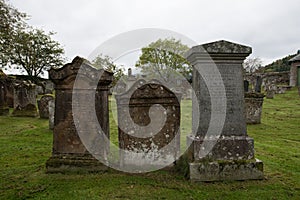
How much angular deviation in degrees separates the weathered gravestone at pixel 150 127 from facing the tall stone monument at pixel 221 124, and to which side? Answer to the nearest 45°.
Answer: approximately 45° to its left

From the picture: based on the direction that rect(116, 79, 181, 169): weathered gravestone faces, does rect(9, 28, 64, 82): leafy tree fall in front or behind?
behind

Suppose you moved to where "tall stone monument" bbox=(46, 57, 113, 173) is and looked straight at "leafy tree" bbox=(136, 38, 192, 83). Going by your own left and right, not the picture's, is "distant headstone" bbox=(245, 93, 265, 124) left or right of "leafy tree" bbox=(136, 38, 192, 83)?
right

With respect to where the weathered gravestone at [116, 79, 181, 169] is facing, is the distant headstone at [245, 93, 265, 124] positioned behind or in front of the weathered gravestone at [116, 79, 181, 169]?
behind

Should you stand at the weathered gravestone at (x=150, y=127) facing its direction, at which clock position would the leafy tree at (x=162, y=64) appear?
The leafy tree is roughly at 6 o'clock from the weathered gravestone.

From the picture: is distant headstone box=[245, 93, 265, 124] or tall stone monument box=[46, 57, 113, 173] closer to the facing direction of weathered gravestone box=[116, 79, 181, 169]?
the tall stone monument

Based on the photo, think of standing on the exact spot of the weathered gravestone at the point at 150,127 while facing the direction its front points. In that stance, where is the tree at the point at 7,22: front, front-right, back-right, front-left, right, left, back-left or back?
back-right

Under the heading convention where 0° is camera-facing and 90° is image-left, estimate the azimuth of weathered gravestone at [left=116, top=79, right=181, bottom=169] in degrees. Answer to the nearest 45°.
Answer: approximately 0°

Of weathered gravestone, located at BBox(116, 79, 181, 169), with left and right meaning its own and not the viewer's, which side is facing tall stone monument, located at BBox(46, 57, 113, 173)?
right

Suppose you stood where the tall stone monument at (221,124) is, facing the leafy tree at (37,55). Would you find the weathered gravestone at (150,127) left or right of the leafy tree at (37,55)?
left

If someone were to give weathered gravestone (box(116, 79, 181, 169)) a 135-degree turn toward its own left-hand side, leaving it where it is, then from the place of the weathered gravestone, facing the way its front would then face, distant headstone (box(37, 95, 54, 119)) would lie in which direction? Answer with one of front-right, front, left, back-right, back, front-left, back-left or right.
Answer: left
